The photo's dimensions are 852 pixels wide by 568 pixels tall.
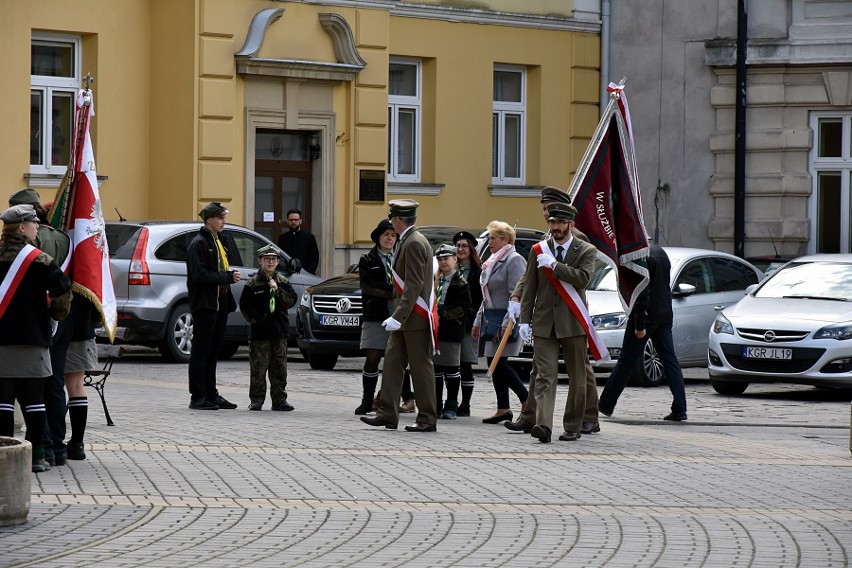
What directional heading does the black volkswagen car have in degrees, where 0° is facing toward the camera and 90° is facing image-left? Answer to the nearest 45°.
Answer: approximately 45°

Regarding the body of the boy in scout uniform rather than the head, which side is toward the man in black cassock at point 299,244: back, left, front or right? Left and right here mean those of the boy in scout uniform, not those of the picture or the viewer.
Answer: back

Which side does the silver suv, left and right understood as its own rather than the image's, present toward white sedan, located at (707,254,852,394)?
right

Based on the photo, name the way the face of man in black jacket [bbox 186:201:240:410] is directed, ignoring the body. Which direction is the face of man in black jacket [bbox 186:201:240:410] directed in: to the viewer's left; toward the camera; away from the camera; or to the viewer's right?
to the viewer's right

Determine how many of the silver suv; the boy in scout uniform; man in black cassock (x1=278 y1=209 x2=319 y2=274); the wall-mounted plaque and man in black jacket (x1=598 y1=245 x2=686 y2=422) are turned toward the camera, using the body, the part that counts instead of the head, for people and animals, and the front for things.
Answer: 3

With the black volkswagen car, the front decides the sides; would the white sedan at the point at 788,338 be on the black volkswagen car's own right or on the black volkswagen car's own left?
on the black volkswagen car's own left

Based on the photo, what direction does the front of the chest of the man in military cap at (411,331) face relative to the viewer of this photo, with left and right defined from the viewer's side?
facing to the left of the viewer

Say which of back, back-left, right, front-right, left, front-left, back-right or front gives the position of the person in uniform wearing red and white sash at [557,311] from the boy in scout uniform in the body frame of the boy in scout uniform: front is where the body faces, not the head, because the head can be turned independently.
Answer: front-left

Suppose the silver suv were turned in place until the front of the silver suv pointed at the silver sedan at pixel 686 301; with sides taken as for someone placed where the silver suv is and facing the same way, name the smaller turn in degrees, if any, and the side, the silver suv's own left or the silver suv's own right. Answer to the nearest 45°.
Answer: approximately 45° to the silver suv's own right
